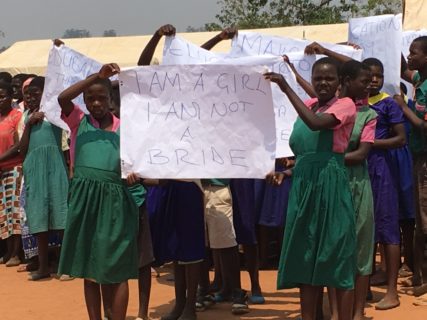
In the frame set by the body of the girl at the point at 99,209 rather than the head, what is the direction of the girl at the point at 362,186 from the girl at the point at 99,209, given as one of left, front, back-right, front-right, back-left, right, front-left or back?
left

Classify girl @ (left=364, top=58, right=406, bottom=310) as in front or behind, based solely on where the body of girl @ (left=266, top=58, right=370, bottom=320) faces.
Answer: behind

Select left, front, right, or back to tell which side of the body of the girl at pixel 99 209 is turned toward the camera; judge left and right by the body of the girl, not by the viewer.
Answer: front

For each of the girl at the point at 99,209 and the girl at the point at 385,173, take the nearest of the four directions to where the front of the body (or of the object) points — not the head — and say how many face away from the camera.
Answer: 0

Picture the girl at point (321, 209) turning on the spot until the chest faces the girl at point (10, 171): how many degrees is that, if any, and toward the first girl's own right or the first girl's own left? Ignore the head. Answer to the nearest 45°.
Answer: approximately 90° to the first girl's own right

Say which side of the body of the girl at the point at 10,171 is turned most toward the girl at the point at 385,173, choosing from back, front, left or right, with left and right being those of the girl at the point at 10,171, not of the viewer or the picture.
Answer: left

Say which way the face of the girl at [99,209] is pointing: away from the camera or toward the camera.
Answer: toward the camera

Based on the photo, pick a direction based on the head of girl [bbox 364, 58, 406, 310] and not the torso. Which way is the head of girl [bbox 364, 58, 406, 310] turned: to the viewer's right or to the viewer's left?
to the viewer's left

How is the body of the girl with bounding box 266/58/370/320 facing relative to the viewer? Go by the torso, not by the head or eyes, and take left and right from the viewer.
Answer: facing the viewer and to the left of the viewer

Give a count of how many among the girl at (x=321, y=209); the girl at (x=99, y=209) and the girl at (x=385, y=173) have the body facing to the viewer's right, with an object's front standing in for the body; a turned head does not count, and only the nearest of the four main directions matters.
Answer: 0

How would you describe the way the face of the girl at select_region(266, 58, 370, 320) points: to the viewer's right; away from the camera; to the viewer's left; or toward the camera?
toward the camera

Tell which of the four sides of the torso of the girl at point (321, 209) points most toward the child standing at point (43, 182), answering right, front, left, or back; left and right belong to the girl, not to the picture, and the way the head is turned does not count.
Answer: right

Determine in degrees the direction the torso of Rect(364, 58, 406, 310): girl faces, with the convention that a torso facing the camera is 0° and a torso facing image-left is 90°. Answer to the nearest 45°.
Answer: approximately 45°

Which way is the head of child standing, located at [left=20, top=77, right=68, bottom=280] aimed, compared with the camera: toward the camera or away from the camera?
toward the camera

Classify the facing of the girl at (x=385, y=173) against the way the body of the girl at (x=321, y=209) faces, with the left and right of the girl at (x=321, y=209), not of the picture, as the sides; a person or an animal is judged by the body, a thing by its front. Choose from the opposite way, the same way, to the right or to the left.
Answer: the same way
